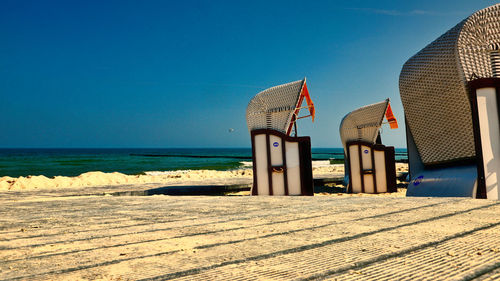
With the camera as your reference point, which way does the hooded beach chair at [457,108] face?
facing away from the viewer and to the right of the viewer

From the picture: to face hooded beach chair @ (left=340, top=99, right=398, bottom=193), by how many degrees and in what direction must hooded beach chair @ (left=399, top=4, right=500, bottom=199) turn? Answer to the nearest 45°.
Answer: approximately 90° to its left
